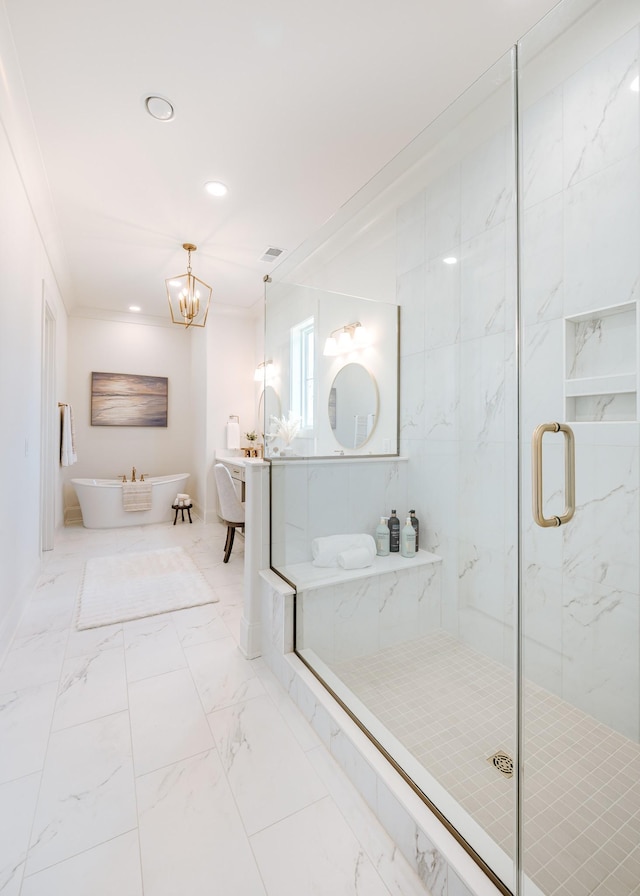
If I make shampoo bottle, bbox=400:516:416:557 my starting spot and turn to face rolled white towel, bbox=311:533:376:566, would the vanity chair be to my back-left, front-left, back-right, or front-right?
front-right

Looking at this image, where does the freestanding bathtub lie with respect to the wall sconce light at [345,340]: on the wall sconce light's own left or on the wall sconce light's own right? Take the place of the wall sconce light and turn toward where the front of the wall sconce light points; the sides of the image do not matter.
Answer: on the wall sconce light's own right

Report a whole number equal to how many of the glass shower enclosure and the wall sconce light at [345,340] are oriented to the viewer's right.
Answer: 0

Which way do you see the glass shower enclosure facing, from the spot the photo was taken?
facing the viewer and to the left of the viewer

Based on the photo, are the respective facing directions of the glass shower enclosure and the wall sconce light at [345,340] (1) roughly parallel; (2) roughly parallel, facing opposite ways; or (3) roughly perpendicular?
roughly parallel

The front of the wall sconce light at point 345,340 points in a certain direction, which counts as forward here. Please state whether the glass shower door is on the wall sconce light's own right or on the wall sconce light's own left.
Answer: on the wall sconce light's own left

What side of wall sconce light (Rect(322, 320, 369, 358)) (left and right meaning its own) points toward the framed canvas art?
right
